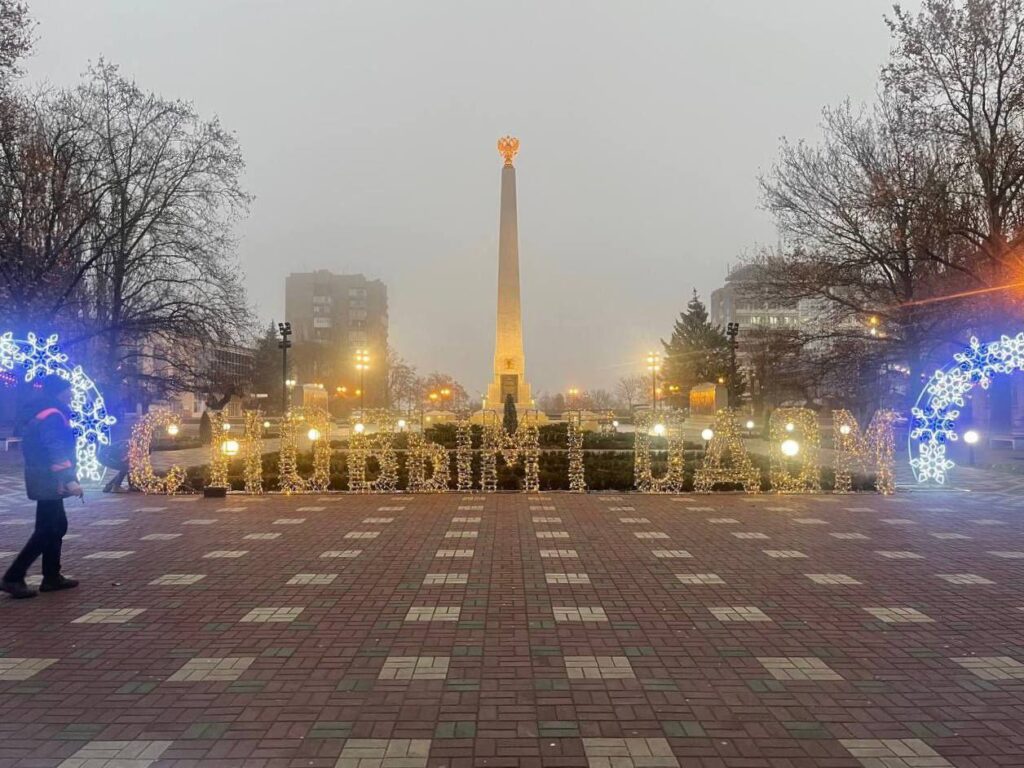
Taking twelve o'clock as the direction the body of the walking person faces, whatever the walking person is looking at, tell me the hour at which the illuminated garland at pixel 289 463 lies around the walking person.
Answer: The illuminated garland is roughly at 10 o'clock from the walking person.

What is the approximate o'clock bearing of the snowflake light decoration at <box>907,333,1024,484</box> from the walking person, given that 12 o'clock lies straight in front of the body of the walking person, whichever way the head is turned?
The snowflake light decoration is roughly at 12 o'clock from the walking person.

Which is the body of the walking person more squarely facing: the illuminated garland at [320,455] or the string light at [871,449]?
the string light

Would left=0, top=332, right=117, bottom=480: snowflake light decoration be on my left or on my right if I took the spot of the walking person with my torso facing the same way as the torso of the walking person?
on my left

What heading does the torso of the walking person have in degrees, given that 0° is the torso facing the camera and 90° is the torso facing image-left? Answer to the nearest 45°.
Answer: approximately 270°

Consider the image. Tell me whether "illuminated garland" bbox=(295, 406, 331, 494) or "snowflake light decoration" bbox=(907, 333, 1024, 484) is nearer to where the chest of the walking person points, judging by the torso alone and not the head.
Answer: the snowflake light decoration

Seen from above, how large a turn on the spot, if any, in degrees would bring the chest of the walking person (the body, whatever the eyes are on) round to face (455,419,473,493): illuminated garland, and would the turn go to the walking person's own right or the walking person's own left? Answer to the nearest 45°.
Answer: approximately 45° to the walking person's own left

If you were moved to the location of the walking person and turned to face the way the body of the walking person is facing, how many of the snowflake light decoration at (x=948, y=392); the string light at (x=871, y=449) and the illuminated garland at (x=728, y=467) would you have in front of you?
3

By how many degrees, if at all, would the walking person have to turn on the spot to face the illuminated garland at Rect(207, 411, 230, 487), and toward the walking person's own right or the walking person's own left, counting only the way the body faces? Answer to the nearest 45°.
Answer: approximately 90° to the walking person's own left

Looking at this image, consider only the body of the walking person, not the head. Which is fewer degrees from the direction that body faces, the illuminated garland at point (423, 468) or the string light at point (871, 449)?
the string light

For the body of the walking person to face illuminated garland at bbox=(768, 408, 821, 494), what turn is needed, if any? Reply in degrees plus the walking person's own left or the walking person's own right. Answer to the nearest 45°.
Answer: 0° — they already face it

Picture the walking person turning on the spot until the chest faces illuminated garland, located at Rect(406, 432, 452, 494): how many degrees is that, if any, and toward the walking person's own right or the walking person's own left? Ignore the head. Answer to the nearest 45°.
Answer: approximately 45° to the walking person's own left

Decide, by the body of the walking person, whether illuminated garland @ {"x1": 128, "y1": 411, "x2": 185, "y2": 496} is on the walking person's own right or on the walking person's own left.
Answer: on the walking person's own left

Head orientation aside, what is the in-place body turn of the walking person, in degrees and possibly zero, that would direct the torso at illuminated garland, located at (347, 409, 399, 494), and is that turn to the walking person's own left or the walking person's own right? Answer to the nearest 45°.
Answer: approximately 45° to the walking person's own left

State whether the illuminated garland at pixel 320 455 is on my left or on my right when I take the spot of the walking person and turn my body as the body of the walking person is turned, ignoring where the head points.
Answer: on my left
